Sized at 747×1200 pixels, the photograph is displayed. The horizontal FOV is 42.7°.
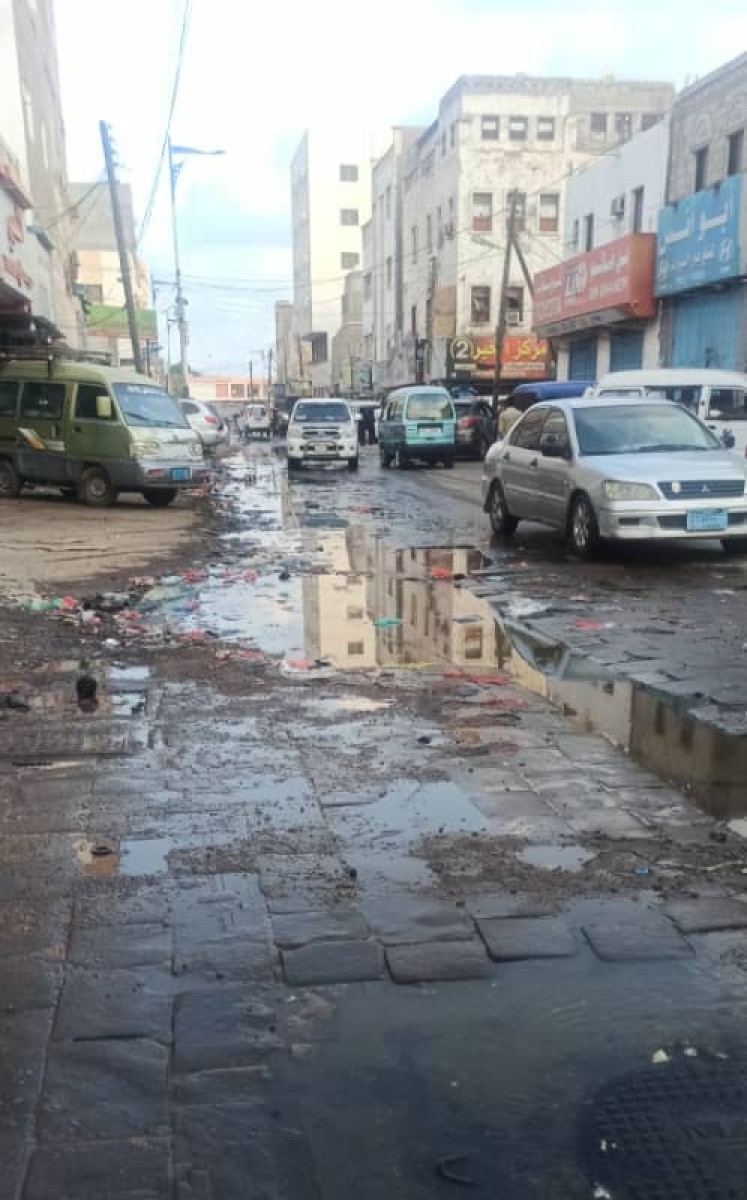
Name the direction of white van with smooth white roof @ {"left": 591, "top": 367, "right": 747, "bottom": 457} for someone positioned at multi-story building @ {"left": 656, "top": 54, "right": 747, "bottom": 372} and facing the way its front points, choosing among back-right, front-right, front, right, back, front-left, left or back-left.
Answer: front-left

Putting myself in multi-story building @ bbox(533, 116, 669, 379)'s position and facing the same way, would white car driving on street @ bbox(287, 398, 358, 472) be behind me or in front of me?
in front

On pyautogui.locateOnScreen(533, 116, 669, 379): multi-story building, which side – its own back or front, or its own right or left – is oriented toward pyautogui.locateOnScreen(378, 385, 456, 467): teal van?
front

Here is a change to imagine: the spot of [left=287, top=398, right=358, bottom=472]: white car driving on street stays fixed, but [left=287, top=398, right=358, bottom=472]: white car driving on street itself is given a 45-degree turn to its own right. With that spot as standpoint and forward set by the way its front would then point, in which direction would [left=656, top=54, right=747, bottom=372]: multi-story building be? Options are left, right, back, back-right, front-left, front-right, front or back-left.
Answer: back-left

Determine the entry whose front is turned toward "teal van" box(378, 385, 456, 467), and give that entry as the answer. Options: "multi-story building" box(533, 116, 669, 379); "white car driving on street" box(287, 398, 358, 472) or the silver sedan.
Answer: the multi-story building

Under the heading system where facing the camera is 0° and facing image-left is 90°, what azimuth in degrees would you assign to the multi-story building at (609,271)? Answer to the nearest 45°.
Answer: approximately 45°

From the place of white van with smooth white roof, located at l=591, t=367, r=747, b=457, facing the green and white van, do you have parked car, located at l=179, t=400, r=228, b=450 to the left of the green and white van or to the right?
right

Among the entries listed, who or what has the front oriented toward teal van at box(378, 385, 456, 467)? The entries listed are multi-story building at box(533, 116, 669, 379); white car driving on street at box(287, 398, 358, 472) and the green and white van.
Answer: the multi-story building

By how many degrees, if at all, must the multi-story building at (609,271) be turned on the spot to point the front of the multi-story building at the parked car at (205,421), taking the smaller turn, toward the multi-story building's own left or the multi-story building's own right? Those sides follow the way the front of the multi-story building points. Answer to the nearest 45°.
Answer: approximately 45° to the multi-story building's own right
